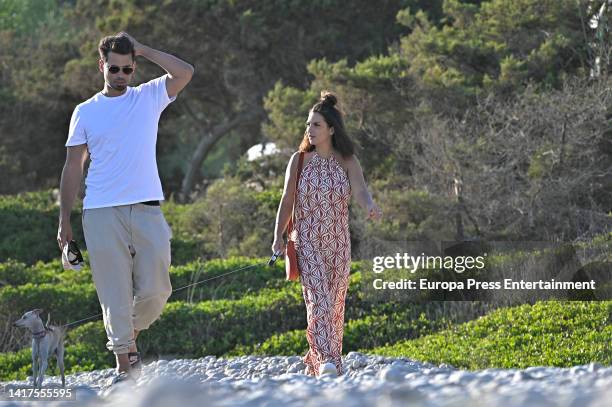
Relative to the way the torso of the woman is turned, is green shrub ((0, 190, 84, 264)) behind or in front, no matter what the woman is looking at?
behind

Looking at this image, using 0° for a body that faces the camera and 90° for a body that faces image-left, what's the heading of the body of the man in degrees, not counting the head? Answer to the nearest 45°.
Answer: approximately 0°

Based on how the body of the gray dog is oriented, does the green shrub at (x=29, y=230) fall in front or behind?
behind

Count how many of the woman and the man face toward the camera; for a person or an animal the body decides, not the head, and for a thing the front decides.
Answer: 2

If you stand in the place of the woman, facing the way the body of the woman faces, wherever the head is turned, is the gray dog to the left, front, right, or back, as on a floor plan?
right

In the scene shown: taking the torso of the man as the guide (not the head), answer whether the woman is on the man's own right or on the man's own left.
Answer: on the man's own left

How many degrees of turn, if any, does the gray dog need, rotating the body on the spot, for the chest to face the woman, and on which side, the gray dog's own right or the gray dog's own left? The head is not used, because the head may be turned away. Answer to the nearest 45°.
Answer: approximately 135° to the gray dog's own left

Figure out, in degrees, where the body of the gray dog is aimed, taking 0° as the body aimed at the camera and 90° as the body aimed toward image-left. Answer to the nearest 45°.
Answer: approximately 45°
